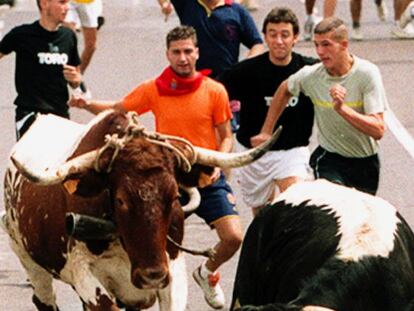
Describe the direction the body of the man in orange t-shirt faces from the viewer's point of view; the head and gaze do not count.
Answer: toward the camera

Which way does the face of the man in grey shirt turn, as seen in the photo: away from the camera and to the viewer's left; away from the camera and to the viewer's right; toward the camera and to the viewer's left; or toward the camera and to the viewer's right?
toward the camera and to the viewer's left

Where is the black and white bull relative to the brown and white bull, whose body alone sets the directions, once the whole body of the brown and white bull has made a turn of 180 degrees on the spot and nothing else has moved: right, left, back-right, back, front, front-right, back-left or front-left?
back

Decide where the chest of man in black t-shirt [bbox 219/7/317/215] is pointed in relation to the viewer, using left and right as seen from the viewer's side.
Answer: facing the viewer

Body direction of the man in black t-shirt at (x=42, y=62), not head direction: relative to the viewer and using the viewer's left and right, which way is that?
facing the viewer and to the right of the viewer

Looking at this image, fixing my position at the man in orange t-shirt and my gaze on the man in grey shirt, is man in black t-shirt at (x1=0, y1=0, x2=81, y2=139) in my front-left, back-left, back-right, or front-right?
back-left

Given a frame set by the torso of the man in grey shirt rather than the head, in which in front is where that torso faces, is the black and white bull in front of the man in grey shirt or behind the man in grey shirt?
in front

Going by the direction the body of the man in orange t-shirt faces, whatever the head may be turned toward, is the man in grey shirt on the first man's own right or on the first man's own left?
on the first man's own left

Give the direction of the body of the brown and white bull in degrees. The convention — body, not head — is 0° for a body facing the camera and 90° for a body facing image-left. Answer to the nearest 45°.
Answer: approximately 315°

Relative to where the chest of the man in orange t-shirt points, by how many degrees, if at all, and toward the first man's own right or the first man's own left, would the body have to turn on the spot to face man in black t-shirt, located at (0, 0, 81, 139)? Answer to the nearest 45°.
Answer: approximately 135° to the first man's own right

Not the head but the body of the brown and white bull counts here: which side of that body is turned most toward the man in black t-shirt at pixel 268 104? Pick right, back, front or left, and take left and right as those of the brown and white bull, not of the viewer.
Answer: left

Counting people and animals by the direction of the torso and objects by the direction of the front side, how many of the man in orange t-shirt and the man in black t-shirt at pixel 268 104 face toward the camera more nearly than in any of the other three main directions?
2
